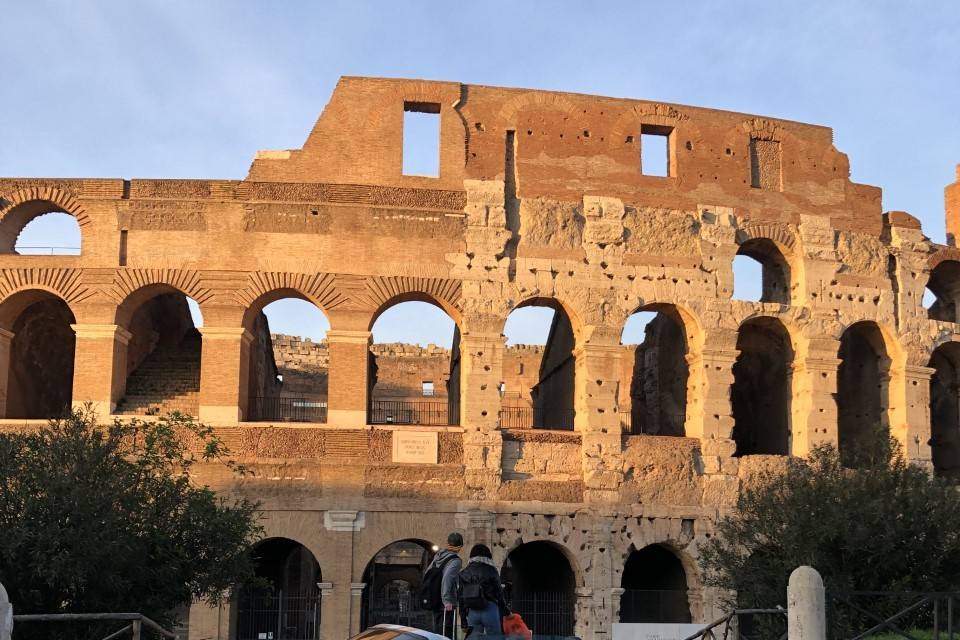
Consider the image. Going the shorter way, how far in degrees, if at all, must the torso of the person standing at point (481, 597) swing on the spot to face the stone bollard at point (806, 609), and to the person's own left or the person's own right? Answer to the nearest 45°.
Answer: approximately 90° to the person's own right

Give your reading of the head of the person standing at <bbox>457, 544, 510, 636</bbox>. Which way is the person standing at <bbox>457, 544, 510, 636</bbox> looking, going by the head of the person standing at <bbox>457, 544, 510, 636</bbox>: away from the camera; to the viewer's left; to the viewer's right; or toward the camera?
away from the camera

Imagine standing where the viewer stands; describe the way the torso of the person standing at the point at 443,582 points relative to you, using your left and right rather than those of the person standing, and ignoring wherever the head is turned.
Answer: facing away from the viewer and to the right of the viewer

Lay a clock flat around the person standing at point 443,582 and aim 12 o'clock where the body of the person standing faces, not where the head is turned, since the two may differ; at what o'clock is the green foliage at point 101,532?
The green foliage is roughly at 9 o'clock from the person standing.

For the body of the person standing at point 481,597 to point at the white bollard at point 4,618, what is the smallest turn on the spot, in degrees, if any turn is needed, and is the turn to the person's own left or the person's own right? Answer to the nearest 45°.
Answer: approximately 135° to the person's own left

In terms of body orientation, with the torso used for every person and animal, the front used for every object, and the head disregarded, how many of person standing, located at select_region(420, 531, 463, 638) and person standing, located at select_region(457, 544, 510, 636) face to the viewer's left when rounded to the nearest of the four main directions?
0

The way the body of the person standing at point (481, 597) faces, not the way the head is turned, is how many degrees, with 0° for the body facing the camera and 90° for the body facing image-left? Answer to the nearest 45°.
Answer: approximately 180°

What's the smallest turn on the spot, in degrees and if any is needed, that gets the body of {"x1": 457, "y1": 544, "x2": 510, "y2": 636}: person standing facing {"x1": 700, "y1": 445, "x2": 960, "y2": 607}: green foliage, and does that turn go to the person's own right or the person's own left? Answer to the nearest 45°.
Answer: approximately 45° to the person's own right

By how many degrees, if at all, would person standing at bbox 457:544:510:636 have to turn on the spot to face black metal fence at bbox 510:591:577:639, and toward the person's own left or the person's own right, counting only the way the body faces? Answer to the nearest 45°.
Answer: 0° — they already face it
